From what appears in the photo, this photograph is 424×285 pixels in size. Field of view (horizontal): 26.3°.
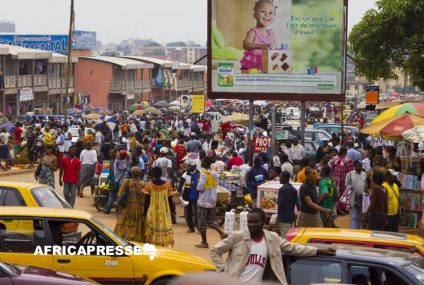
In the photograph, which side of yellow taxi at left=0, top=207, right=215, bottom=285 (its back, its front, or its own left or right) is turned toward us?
right

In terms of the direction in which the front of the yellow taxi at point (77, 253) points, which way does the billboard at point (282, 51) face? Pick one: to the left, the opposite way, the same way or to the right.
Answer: to the right

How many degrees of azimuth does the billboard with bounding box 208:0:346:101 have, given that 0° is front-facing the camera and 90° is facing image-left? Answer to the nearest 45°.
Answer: approximately 0°

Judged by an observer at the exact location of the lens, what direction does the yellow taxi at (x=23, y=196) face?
facing the viewer and to the right of the viewer

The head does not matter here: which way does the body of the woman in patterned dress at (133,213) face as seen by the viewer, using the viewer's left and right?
facing away from the viewer

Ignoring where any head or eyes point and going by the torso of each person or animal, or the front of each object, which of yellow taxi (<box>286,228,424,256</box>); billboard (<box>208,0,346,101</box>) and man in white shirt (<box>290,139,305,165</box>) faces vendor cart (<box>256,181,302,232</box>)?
the billboard

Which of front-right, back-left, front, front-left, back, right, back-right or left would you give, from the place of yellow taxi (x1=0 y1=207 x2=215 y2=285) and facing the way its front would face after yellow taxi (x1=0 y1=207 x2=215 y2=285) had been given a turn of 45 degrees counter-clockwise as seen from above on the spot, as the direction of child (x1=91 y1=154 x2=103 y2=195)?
front-left
